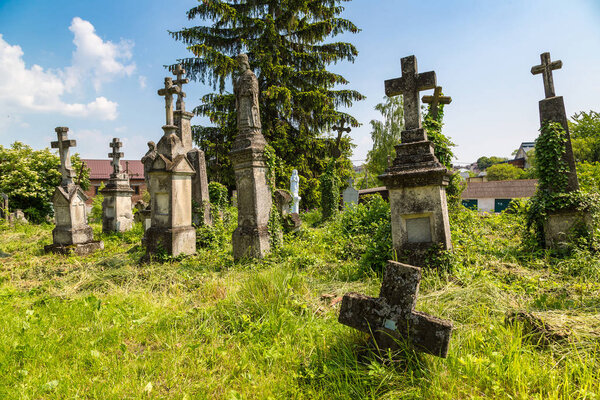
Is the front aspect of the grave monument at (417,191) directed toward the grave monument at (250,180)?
no

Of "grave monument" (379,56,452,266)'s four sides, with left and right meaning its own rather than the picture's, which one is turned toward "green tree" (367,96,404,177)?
back

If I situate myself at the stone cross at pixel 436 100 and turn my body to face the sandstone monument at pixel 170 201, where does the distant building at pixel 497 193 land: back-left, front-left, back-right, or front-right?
back-right

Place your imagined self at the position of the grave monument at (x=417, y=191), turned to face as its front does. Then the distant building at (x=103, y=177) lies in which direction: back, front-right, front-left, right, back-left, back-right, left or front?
back-right

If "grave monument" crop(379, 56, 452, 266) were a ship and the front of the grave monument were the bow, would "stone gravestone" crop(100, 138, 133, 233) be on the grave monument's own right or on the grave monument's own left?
on the grave monument's own right

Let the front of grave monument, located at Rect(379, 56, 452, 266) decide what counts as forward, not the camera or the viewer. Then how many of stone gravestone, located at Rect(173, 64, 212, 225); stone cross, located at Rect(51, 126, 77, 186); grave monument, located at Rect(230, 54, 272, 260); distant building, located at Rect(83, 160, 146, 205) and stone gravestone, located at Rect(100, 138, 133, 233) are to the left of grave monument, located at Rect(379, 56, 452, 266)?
0

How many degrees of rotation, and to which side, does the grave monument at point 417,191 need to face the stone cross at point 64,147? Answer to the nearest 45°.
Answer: approximately 90° to its right

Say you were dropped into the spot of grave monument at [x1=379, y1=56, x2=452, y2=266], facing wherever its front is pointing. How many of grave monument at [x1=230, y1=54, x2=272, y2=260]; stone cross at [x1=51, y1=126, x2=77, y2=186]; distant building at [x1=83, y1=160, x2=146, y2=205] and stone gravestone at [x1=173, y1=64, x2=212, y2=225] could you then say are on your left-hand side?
0

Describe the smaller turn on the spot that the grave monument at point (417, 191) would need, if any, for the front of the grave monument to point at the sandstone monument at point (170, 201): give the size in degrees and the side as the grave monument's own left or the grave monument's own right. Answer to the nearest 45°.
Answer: approximately 90° to the grave monument's own right

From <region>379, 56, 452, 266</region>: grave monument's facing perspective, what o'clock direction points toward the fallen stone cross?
The fallen stone cross is roughly at 12 o'clock from the grave monument.

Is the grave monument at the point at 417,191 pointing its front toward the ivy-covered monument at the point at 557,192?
no

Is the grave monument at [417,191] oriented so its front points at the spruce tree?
no

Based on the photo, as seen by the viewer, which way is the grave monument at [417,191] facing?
toward the camera

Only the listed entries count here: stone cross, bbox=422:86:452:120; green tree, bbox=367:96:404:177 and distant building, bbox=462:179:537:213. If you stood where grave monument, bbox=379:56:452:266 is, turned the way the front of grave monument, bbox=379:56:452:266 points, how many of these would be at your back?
3

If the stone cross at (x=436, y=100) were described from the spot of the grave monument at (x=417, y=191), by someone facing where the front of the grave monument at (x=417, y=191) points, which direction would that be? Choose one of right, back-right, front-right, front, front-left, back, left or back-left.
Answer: back
